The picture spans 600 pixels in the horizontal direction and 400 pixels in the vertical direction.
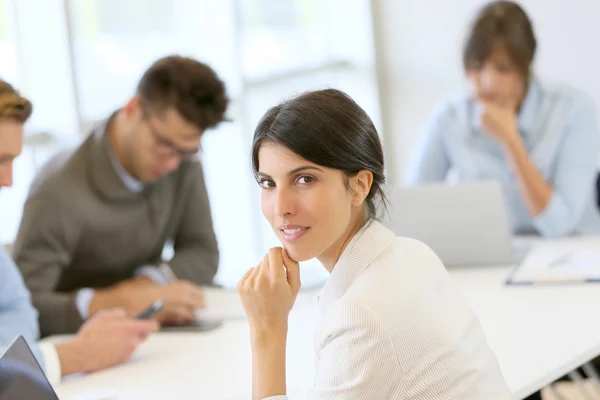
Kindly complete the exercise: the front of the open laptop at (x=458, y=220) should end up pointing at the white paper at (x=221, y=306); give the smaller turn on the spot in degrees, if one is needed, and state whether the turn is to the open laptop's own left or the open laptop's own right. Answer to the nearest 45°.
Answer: approximately 135° to the open laptop's own left

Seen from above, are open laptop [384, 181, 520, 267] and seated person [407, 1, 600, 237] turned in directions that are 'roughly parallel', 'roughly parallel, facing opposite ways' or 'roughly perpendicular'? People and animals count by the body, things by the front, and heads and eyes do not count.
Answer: roughly parallel, facing opposite ways

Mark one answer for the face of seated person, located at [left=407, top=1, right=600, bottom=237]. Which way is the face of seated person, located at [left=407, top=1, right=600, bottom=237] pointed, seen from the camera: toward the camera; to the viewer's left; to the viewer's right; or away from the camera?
toward the camera

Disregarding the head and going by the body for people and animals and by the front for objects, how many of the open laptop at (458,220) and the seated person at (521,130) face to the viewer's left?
0

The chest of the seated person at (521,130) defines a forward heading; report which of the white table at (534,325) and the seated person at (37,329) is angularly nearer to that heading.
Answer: the white table

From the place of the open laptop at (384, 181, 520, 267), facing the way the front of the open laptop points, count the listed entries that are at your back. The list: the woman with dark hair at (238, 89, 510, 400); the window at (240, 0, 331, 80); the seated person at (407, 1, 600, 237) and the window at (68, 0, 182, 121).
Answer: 1

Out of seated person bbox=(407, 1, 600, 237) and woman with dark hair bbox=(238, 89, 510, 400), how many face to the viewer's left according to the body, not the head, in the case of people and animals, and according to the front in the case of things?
1

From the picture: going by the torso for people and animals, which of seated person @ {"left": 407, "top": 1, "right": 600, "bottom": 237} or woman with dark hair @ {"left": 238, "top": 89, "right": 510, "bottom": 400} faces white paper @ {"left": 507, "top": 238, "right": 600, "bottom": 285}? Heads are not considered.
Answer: the seated person

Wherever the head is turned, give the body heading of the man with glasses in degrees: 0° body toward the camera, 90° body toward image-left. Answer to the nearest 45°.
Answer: approximately 315°

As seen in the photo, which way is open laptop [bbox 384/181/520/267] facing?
away from the camera

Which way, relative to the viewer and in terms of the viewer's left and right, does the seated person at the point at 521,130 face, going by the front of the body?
facing the viewer

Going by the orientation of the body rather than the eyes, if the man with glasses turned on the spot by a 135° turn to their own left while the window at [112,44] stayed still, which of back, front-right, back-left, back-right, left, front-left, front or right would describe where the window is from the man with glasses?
front

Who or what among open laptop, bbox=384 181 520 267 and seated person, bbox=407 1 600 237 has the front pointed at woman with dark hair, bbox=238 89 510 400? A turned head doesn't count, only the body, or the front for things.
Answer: the seated person

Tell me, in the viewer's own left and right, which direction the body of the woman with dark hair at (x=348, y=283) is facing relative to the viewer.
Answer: facing to the left of the viewer

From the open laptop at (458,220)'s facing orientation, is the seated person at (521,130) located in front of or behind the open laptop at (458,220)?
in front
